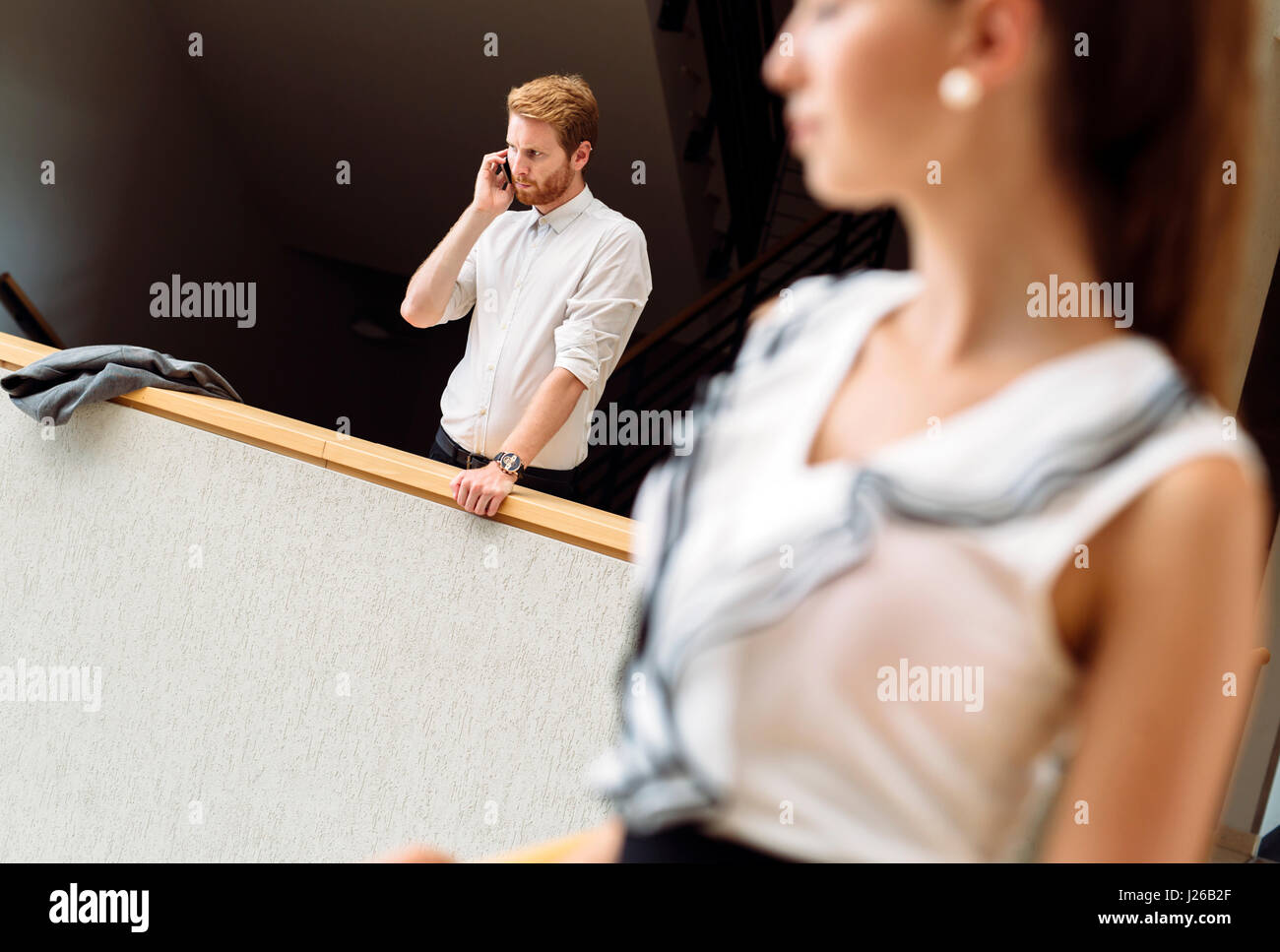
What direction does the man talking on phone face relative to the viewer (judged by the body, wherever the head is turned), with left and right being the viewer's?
facing the viewer and to the left of the viewer
